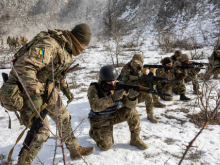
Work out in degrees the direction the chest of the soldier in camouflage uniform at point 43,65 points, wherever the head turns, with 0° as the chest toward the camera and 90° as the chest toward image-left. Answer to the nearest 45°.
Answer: approximately 270°

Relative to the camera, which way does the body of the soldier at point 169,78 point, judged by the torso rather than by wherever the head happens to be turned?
to the viewer's right

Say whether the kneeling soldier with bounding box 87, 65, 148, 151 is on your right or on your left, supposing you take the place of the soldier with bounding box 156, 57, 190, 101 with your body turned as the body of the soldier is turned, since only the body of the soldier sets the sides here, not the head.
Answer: on your right

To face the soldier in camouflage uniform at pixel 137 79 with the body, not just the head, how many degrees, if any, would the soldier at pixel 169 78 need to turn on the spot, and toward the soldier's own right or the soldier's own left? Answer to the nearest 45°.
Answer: approximately 135° to the soldier's own right

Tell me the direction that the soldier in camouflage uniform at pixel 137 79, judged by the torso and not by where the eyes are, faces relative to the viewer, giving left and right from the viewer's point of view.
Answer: facing to the right of the viewer

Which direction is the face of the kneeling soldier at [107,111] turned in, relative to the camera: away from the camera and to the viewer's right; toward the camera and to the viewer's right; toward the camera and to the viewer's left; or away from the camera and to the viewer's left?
toward the camera and to the viewer's right
